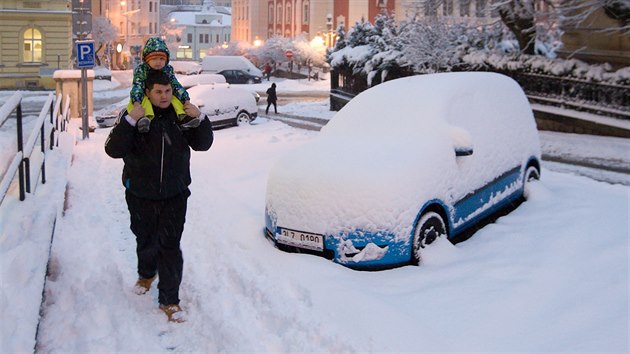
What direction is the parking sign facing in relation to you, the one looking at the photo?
facing the viewer

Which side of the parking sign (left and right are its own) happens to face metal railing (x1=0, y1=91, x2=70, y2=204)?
front

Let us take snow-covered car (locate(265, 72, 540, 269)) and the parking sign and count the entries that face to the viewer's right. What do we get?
0

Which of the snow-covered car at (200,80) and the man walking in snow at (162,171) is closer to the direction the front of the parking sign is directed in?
the man walking in snow

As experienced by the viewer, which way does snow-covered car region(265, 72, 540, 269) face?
facing the viewer and to the left of the viewer

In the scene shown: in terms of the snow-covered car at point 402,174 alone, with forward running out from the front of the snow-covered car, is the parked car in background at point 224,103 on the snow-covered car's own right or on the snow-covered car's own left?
on the snow-covered car's own right

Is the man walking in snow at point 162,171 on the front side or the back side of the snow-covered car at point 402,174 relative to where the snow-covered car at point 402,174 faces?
on the front side

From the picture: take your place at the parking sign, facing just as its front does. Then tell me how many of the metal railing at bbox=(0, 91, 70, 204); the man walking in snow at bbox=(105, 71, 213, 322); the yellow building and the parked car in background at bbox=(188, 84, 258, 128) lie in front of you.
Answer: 2

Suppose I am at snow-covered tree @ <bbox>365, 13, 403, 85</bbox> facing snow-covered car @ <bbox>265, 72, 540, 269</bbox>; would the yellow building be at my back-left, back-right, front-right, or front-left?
back-right

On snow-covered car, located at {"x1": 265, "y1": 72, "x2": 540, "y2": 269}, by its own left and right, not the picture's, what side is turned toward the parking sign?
right

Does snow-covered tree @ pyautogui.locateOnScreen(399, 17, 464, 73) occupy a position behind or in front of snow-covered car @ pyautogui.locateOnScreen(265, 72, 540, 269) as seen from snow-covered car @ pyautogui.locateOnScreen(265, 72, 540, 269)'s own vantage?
behind

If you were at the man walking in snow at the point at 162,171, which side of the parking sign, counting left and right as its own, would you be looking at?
front
